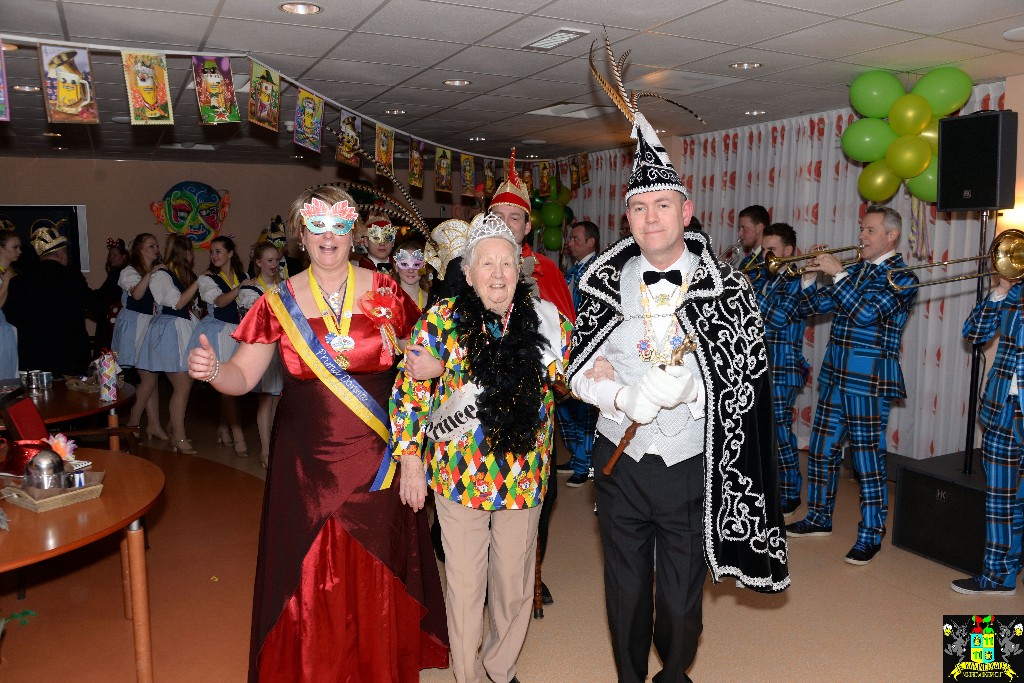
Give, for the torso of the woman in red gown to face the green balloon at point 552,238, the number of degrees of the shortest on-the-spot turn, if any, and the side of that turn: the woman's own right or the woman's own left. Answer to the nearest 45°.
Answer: approximately 135° to the woman's own left

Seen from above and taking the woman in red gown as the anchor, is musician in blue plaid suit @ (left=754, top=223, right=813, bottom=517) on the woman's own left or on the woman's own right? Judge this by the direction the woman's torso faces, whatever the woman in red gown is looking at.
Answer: on the woman's own left

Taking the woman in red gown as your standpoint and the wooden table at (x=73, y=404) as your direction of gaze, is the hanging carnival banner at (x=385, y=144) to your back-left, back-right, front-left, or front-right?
front-right

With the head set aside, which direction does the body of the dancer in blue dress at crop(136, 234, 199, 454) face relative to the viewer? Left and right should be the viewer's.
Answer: facing to the right of the viewer

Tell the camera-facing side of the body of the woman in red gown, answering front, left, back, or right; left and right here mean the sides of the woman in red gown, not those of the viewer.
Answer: front

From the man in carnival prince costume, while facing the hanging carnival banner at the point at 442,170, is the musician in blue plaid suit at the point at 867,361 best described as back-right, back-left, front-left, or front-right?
front-right

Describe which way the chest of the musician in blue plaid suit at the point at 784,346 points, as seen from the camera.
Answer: to the viewer's left

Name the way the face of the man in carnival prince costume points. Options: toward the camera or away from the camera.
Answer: toward the camera

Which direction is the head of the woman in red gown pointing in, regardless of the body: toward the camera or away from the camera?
toward the camera

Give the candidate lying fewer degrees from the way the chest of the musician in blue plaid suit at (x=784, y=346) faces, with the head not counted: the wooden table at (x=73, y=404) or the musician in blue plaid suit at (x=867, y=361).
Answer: the wooden table
